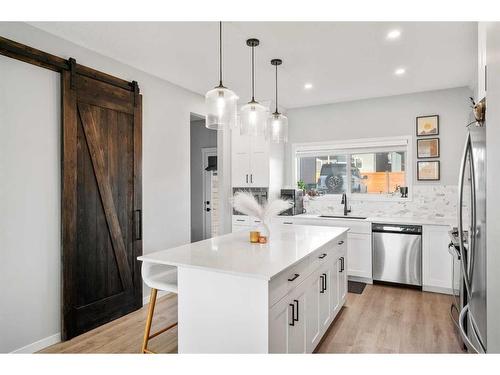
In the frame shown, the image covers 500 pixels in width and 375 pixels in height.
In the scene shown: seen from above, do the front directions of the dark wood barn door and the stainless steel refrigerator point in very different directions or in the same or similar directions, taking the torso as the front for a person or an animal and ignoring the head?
very different directions

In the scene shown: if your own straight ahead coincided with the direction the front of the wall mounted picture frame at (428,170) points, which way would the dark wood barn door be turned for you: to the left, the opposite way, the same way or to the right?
to the left

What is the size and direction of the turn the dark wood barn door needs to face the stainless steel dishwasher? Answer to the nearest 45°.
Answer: approximately 45° to its left

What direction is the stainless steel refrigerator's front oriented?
to the viewer's left

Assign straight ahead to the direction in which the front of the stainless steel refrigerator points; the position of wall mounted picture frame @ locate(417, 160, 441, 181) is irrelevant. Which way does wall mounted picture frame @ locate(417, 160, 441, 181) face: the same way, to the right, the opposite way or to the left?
to the left

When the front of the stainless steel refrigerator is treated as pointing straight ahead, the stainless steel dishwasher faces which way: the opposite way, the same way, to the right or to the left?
to the left

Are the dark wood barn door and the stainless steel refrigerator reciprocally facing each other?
yes

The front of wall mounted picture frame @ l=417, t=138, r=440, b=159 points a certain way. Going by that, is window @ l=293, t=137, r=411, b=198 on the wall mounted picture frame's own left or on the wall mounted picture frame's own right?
on the wall mounted picture frame's own right

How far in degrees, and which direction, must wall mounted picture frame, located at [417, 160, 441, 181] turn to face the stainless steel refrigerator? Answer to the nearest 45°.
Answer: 0° — it already faces it
